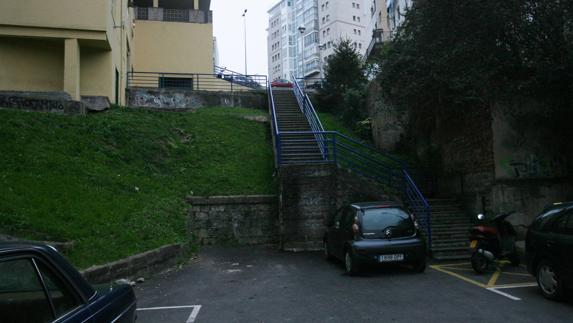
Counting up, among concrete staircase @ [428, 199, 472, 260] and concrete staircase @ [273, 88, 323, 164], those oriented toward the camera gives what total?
2

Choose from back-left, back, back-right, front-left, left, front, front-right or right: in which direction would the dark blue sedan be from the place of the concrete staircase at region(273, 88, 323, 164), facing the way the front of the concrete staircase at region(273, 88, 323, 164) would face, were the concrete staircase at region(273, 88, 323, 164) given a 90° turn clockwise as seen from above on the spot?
left

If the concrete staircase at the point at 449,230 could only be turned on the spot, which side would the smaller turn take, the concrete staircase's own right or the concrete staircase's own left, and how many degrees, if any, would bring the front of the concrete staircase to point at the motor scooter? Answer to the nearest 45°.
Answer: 0° — it already faces it

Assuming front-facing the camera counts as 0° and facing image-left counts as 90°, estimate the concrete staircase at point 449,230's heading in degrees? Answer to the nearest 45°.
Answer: approximately 0°

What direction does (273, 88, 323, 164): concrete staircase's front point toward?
toward the camera

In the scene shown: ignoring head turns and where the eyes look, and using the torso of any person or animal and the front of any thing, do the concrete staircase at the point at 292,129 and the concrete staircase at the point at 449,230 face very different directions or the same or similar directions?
same or similar directions

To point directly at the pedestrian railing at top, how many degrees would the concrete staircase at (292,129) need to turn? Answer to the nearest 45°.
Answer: approximately 135° to its right

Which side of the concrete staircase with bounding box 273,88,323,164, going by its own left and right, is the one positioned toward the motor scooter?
front

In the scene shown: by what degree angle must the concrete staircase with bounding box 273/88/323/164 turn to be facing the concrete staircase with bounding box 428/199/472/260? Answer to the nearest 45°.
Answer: approximately 45° to its left
